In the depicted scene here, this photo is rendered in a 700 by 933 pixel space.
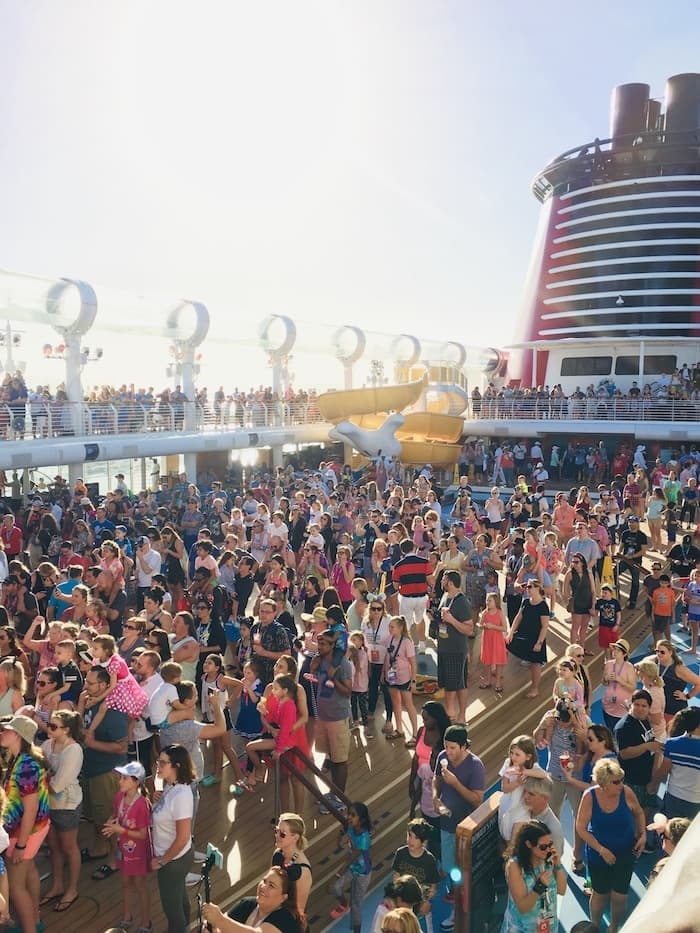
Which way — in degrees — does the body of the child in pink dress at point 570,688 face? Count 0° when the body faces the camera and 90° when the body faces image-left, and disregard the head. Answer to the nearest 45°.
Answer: approximately 45°

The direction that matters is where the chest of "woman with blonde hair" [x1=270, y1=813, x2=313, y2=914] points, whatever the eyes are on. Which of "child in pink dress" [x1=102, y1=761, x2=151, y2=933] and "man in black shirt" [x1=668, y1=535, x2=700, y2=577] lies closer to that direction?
the child in pink dress

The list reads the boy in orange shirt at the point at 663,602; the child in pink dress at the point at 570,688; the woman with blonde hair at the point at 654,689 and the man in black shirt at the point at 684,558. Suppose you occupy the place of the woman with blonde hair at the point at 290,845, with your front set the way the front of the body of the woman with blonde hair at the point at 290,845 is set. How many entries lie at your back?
4

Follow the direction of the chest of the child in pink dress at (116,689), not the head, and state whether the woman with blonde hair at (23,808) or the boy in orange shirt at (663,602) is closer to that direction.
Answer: the woman with blonde hair

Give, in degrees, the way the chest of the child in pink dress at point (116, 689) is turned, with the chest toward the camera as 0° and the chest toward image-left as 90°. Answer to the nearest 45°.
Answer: approximately 90°

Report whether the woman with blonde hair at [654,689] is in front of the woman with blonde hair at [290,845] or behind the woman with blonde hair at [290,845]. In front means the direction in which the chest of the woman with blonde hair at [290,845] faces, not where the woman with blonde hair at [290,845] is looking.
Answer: behind
